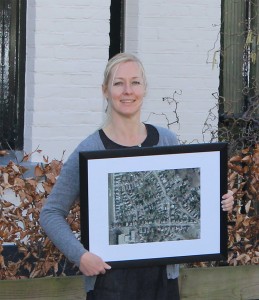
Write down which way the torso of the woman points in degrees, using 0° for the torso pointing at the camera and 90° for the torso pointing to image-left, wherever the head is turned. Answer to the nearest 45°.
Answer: approximately 0°

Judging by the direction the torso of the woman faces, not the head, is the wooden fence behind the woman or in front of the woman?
behind

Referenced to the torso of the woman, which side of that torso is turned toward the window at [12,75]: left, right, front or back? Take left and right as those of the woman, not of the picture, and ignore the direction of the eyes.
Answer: back
